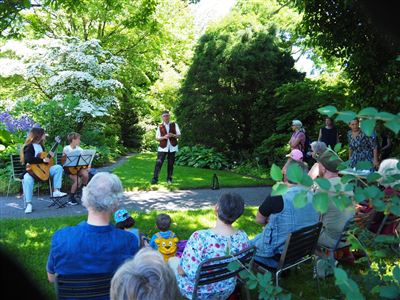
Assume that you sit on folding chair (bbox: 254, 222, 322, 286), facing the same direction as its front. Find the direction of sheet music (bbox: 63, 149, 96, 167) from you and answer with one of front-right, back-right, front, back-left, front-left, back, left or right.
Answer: front

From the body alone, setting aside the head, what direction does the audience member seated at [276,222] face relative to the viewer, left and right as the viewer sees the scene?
facing away from the viewer and to the left of the viewer

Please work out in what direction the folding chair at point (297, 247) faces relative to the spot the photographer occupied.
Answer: facing away from the viewer and to the left of the viewer

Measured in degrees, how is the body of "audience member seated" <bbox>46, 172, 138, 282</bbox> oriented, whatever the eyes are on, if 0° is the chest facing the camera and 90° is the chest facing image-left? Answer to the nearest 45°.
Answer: approximately 180°

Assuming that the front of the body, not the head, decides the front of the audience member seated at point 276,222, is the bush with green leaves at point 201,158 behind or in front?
in front

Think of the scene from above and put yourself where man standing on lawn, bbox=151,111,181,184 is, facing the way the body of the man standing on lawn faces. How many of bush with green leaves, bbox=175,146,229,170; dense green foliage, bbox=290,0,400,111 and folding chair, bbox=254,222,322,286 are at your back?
1

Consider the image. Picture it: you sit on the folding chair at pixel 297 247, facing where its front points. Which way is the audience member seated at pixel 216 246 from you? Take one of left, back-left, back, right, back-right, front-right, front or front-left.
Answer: left

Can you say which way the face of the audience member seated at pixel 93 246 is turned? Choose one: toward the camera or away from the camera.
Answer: away from the camera

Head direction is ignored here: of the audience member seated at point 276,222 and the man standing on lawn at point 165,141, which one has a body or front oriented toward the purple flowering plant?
the audience member seated

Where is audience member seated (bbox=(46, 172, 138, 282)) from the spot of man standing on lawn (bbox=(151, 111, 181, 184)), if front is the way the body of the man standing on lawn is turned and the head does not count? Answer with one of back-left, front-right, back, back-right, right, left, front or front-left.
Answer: front

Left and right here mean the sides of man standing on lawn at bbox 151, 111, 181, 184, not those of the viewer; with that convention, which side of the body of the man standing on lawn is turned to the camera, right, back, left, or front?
front

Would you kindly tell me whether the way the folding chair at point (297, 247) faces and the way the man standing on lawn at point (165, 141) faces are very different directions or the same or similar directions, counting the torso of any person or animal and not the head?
very different directions
